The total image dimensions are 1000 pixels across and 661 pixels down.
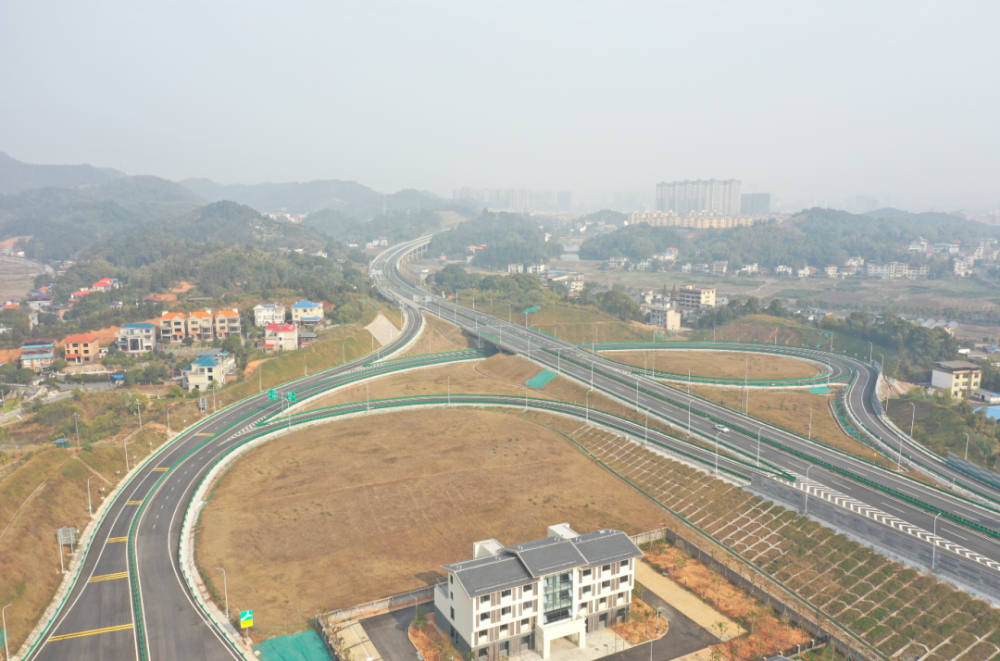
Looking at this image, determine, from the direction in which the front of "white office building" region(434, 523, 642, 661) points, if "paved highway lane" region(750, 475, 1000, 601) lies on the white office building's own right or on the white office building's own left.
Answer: on the white office building's own left

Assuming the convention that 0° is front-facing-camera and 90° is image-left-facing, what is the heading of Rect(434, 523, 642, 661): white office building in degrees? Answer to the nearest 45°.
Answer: approximately 315°

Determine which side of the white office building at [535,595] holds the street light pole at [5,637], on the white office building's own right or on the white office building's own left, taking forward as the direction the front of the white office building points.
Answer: on the white office building's own right
